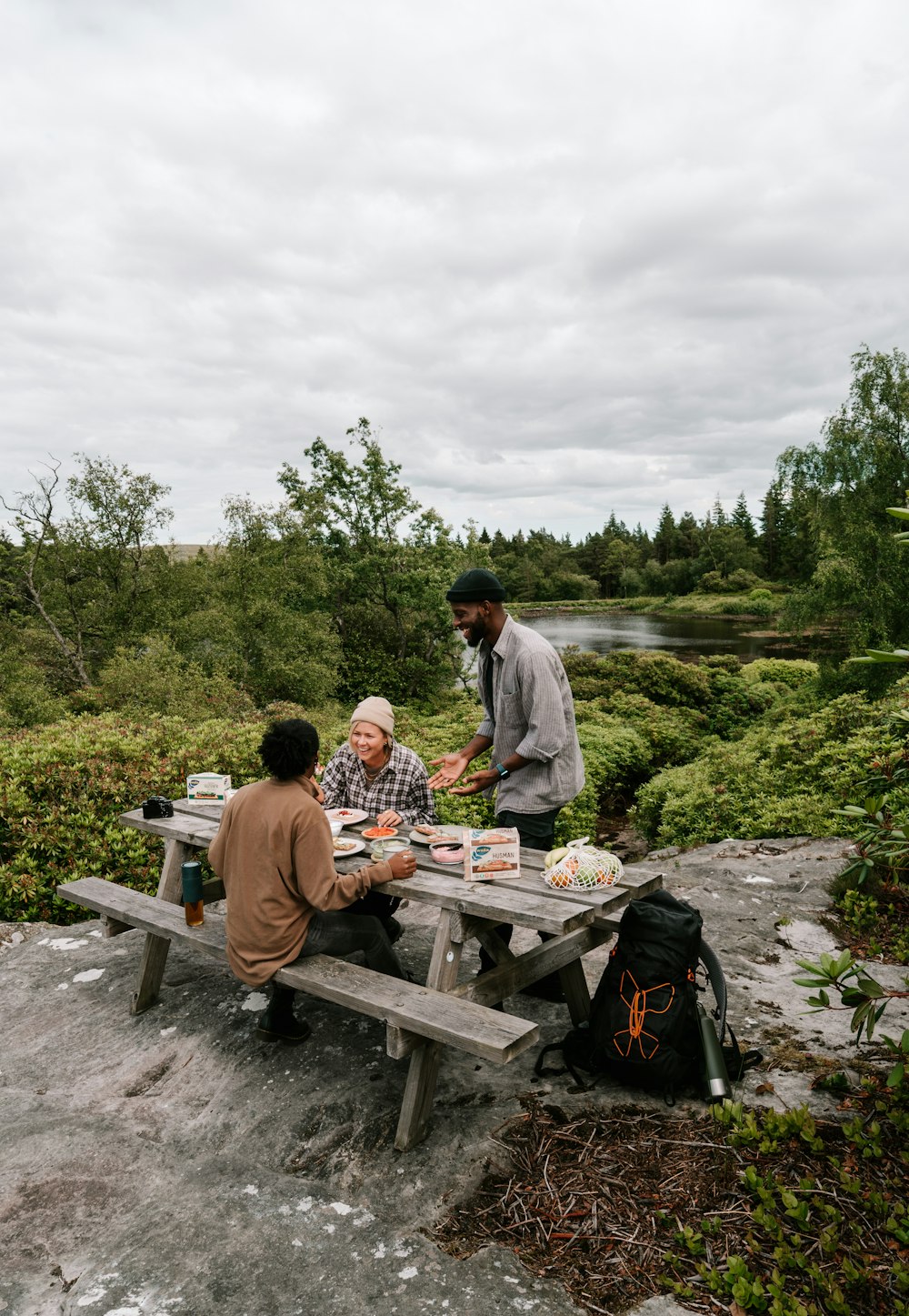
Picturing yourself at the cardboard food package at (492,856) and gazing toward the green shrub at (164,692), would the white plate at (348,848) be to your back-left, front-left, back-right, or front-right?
front-left

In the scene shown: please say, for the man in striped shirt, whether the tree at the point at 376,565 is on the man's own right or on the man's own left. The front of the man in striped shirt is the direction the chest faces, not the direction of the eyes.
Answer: on the man's own right

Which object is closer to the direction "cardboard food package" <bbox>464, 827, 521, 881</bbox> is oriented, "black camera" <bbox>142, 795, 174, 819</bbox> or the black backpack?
the black backpack

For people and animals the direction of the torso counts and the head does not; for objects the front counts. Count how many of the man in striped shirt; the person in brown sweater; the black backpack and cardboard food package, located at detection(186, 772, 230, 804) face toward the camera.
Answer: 2

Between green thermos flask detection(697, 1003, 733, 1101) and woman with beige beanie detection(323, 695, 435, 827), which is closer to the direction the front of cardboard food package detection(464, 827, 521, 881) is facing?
the green thermos flask

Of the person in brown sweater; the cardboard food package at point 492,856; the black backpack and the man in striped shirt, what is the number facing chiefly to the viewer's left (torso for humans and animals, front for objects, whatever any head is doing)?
1

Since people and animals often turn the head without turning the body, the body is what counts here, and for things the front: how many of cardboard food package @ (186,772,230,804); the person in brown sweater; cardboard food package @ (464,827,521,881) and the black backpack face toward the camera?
3

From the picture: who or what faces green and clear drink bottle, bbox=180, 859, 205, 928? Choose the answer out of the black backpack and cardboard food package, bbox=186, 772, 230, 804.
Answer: the cardboard food package

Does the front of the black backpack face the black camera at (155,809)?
no

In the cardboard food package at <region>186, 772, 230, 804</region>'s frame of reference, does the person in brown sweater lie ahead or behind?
ahead

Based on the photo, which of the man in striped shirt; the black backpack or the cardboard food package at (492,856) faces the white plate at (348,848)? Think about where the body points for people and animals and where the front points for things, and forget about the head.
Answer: the man in striped shirt

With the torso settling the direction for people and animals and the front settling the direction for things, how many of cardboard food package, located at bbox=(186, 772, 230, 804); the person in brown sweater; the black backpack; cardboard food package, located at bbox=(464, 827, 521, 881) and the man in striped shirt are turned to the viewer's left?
1

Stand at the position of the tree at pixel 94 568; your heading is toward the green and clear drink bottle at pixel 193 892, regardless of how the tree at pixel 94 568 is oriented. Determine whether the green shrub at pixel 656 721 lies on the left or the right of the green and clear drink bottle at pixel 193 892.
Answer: left

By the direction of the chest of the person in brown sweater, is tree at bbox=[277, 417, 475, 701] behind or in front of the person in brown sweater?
in front

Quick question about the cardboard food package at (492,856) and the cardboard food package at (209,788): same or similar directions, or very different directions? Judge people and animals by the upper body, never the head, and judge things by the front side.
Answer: same or similar directions

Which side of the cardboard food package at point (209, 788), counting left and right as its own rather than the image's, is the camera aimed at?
front
